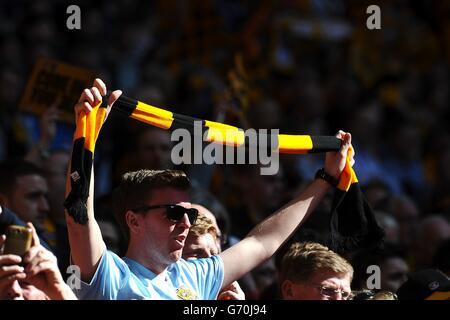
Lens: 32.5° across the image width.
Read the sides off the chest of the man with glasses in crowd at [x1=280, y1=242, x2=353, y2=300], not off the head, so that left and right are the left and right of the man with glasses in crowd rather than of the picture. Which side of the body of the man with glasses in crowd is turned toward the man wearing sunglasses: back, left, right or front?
right

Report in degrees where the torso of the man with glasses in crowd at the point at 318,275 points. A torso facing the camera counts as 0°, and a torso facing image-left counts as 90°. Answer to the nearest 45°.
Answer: approximately 315°

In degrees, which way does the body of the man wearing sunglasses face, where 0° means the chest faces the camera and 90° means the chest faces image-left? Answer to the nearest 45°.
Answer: approximately 315°
